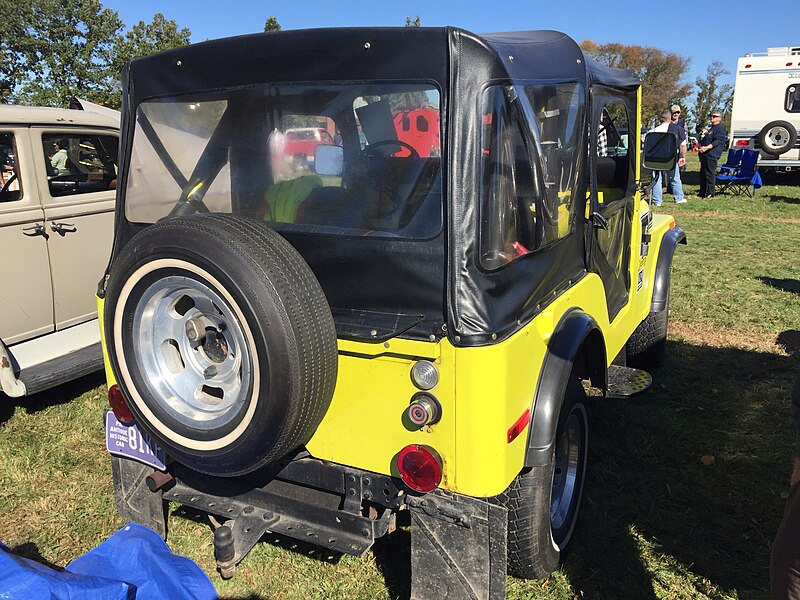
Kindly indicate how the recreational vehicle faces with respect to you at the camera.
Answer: facing away from the viewer

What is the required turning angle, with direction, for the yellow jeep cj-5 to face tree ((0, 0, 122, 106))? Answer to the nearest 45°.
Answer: approximately 90° to its left

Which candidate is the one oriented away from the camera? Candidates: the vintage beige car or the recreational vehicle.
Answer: the recreational vehicle

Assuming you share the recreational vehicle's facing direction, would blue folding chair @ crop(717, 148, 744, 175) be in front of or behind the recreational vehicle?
behind

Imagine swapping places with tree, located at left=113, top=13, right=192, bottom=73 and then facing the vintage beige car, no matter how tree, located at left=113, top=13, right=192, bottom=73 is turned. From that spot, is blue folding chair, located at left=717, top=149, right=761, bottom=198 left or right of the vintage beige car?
left

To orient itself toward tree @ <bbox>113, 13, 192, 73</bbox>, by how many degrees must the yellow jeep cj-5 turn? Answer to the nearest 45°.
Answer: approximately 45° to its left

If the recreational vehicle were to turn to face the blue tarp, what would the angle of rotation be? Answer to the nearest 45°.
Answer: approximately 180°

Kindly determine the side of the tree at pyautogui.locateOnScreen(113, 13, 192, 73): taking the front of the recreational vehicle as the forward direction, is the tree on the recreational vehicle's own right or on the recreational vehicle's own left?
on the recreational vehicle's own left

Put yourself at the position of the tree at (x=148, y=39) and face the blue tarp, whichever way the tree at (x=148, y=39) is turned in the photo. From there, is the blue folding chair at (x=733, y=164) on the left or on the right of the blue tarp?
left

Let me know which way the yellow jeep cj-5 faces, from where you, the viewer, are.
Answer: facing away from the viewer and to the right of the viewer
